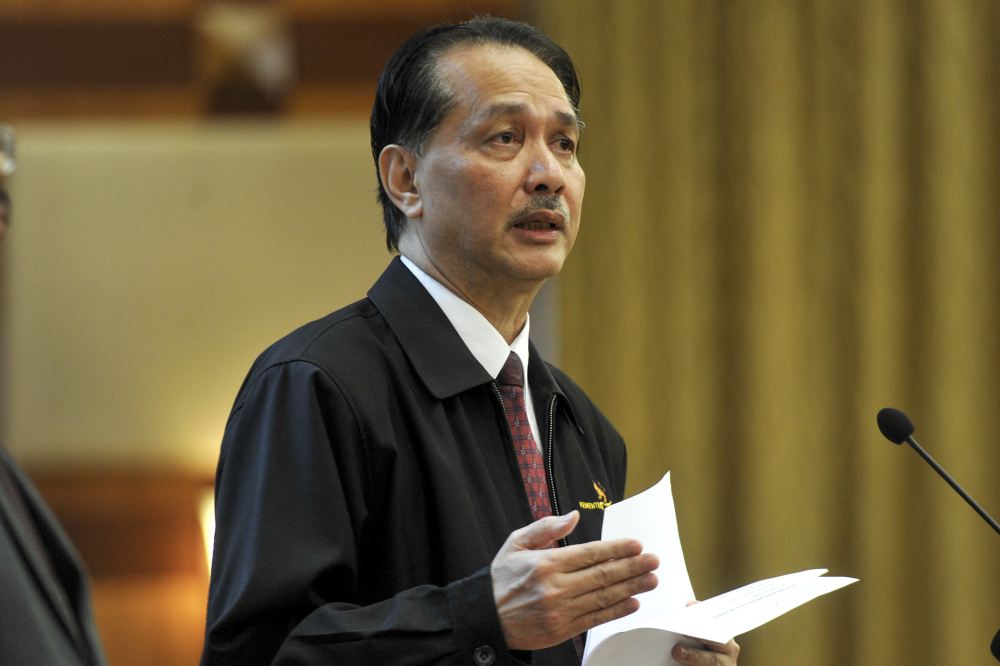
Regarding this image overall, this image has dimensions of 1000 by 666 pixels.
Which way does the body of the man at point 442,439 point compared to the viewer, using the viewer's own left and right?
facing the viewer and to the right of the viewer

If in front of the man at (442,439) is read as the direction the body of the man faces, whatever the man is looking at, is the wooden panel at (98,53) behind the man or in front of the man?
behind

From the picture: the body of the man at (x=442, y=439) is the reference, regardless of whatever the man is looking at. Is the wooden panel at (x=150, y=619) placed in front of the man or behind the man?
behind

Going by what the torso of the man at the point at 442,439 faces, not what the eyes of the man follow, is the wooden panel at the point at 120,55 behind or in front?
behind

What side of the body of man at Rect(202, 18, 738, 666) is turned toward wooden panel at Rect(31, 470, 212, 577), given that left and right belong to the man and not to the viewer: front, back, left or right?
back
